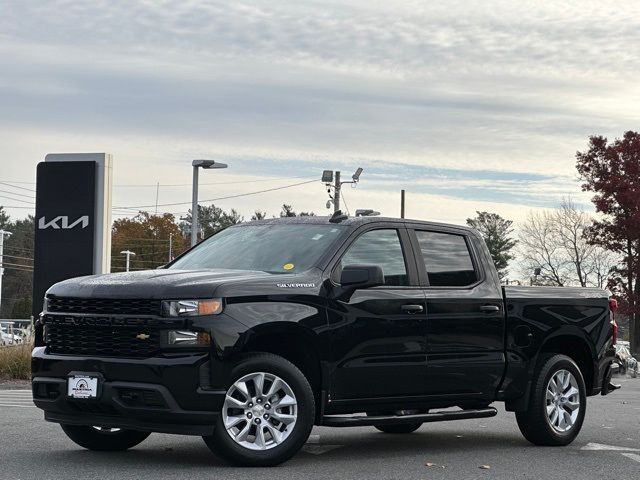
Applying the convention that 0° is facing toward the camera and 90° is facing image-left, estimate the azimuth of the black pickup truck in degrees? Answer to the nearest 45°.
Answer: approximately 45°

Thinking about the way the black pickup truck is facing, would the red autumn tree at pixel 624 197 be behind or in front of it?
behind

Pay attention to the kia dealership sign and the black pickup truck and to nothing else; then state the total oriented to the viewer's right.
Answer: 0

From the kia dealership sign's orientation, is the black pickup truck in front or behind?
in front

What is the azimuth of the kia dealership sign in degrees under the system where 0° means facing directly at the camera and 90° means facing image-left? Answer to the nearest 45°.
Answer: approximately 0°

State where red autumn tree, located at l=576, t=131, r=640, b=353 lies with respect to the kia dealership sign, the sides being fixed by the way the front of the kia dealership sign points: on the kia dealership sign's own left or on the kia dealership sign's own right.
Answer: on the kia dealership sign's own left

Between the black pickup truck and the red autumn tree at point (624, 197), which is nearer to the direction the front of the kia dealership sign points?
the black pickup truck
